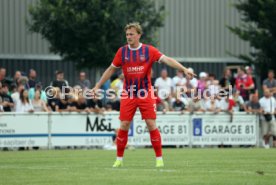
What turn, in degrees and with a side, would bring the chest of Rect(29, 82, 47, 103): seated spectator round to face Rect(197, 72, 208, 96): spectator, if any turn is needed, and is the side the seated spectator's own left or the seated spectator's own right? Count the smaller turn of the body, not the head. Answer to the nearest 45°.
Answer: approximately 90° to the seated spectator's own left

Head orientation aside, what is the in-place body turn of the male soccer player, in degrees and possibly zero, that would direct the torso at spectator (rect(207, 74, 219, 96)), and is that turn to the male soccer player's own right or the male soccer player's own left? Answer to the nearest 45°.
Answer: approximately 180°

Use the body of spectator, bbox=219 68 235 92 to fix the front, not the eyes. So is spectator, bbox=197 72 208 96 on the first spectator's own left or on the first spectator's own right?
on the first spectator's own right

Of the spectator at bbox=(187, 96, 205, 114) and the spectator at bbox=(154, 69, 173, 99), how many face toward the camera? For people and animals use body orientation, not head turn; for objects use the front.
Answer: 2

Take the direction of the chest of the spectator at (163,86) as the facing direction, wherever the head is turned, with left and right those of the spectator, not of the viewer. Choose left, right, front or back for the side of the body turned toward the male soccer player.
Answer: front

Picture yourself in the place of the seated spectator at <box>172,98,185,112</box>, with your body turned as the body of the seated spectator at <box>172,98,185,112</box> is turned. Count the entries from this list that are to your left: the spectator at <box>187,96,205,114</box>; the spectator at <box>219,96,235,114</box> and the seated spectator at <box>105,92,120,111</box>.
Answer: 2
